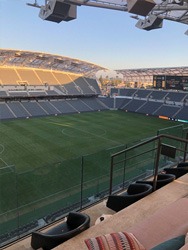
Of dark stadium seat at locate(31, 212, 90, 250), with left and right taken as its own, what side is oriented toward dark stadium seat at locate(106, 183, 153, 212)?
right

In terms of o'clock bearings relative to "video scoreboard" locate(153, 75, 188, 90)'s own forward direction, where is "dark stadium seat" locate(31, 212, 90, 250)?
The dark stadium seat is roughly at 12 o'clock from the video scoreboard.

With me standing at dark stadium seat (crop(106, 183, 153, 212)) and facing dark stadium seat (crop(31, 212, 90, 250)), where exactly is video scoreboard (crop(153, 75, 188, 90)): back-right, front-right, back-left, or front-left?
back-right

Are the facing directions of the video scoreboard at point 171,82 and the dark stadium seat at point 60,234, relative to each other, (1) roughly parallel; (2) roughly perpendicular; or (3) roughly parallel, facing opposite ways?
roughly perpendicular

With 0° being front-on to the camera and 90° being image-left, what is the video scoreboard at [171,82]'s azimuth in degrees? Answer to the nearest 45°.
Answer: approximately 0°

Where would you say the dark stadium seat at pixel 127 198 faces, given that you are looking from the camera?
facing away from the viewer and to the left of the viewer

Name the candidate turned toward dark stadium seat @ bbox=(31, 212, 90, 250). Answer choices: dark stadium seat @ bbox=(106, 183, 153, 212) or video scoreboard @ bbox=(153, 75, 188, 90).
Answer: the video scoreboard

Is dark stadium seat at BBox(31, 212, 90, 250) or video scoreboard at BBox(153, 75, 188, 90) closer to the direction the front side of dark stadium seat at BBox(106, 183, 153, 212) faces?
the video scoreboard

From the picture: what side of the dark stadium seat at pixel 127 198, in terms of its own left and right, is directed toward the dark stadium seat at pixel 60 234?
left

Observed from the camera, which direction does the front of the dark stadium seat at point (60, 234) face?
facing away from the viewer and to the left of the viewer
